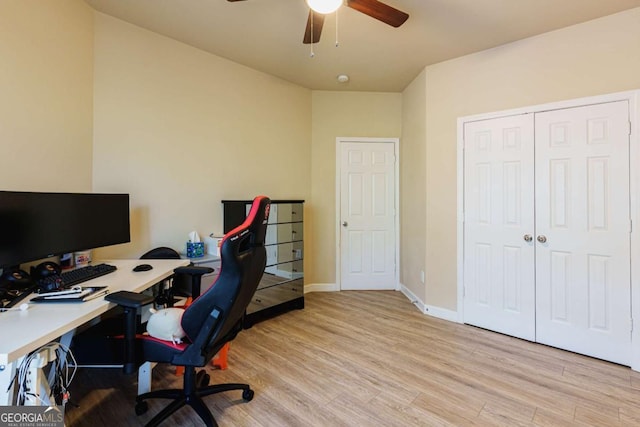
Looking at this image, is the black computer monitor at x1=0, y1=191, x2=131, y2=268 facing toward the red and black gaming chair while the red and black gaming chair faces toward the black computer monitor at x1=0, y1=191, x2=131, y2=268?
yes

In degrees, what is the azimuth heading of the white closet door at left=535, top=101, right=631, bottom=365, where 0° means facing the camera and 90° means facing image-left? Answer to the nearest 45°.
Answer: approximately 45°

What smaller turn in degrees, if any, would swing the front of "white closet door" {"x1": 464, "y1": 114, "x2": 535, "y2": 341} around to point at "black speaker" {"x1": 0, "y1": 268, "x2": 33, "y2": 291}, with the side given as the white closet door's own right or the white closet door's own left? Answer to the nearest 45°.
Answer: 0° — it already faces it

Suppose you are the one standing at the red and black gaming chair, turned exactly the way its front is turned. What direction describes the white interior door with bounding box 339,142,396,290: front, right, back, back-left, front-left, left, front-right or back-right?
right

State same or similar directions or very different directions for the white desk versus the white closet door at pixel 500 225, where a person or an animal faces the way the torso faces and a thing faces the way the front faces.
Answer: very different directions

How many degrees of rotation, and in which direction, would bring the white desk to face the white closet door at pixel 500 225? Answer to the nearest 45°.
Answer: approximately 45° to its left

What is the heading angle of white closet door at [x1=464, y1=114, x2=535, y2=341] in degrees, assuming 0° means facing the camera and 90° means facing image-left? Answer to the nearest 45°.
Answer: approximately 45°

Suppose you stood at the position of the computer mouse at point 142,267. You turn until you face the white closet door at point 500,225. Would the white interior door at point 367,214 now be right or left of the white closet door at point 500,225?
left

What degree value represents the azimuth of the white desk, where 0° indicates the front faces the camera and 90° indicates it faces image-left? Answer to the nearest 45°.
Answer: approximately 315°

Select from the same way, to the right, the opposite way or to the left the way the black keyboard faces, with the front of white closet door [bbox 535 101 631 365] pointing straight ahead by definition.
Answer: the opposite way

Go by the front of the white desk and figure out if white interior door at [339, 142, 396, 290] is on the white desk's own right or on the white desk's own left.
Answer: on the white desk's own left
